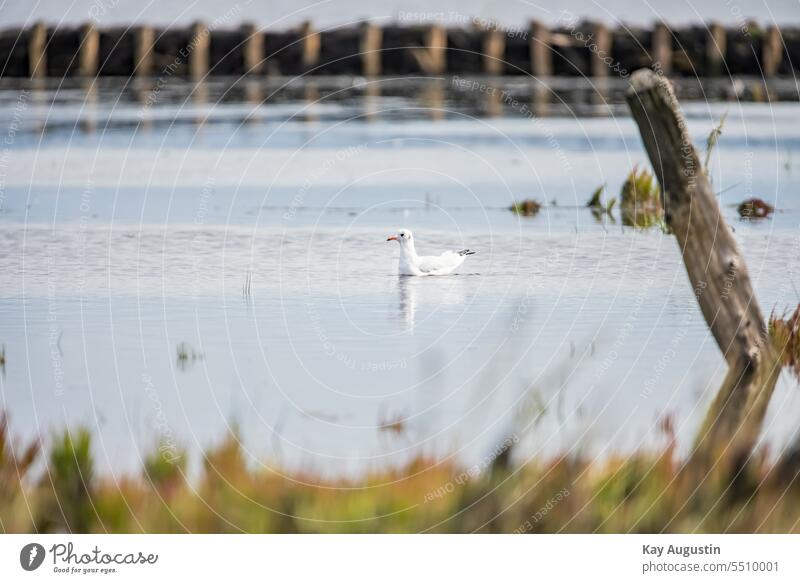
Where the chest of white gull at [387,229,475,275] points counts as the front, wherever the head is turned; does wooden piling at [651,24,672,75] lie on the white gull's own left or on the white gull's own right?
on the white gull's own right

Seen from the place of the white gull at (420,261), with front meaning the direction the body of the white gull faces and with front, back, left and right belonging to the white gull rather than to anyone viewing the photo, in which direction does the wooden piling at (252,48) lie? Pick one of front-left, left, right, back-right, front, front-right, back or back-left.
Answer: right

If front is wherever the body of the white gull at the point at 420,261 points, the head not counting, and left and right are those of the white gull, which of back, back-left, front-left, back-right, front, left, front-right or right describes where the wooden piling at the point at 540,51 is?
right

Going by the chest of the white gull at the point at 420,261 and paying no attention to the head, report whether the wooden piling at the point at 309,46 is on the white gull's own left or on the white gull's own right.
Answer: on the white gull's own right

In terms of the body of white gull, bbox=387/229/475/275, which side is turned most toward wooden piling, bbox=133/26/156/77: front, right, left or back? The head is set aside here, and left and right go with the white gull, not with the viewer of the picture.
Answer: right

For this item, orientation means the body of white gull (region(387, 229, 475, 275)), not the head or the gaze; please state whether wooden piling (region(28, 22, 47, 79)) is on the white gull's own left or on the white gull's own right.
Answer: on the white gull's own right

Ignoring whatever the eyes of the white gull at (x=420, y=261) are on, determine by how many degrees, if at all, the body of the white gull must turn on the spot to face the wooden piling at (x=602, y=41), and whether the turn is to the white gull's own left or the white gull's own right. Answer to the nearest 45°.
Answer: approximately 90° to the white gull's own right

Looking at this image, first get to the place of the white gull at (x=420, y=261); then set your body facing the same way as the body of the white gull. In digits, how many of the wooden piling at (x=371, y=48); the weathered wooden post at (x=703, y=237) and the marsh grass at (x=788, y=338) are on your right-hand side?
1

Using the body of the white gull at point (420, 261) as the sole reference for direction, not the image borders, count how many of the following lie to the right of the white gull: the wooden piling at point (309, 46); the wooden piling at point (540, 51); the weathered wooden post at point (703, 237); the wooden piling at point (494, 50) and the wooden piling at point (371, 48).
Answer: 4

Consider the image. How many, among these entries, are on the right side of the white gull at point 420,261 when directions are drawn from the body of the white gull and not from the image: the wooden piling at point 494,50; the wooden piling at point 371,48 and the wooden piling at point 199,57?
3

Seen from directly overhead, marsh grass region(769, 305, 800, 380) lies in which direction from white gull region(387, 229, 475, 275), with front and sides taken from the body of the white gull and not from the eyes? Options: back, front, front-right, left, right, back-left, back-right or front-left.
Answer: back-left

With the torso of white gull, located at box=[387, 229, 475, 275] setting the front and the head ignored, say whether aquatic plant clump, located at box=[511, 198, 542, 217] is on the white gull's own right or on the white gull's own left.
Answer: on the white gull's own right

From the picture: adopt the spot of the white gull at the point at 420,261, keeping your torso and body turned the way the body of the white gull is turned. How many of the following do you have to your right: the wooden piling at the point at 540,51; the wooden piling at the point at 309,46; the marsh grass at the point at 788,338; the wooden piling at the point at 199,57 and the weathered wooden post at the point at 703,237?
3

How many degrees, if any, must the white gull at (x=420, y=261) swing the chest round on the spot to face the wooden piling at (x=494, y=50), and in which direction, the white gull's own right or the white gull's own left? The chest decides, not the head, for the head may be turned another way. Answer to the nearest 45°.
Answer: approximately 90° to the white gull's own right

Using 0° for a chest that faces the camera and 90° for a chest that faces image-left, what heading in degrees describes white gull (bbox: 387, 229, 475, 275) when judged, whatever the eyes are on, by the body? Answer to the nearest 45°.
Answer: approximately 90°
